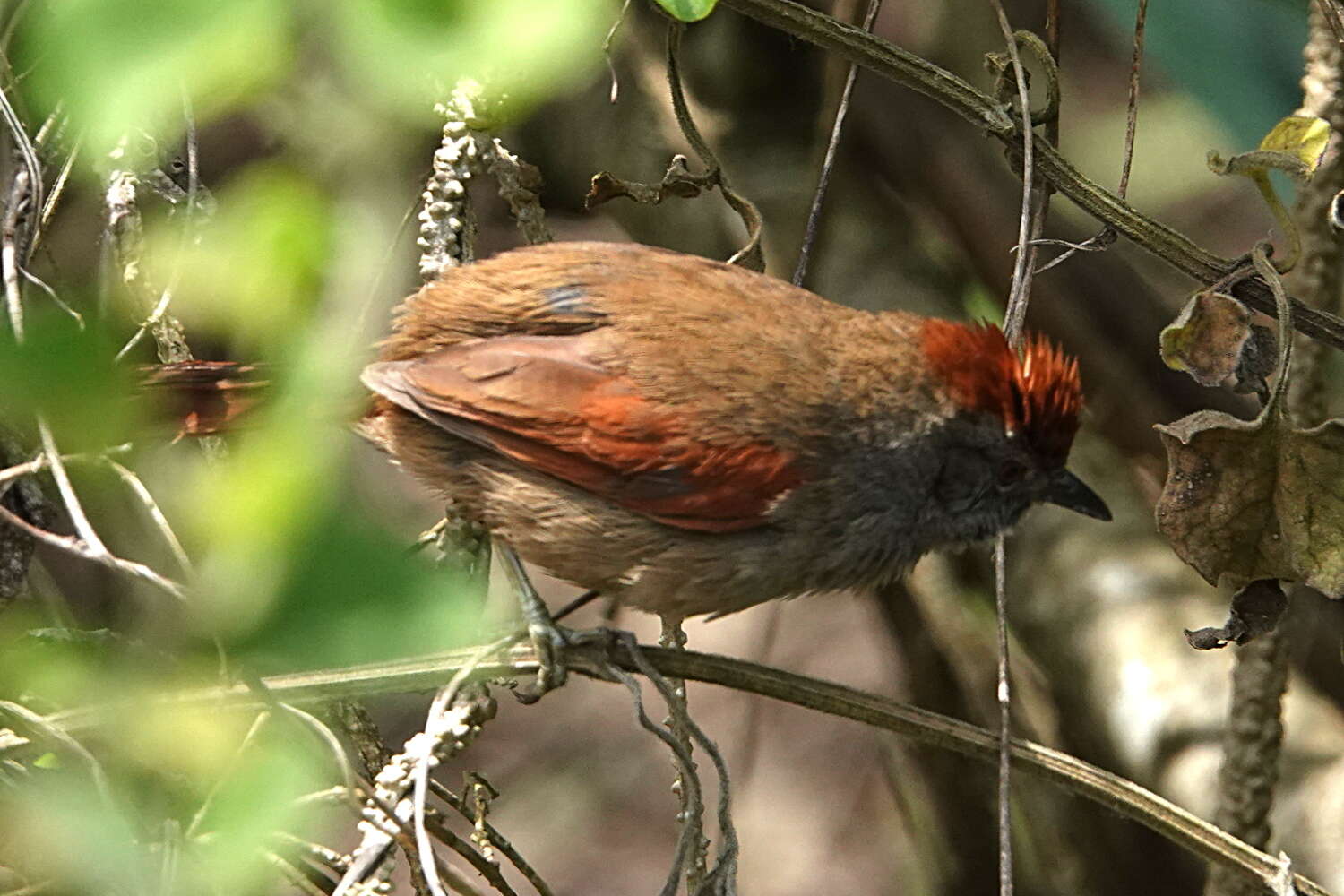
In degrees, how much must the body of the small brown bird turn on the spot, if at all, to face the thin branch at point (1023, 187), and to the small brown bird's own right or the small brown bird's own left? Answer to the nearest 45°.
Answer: approximately 45° to the small brown bird's own right

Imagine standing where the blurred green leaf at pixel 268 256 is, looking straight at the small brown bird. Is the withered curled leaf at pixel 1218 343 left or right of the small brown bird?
right

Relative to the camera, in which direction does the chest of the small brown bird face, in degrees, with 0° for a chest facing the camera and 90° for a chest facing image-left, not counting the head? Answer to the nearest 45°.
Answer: approximately 270°

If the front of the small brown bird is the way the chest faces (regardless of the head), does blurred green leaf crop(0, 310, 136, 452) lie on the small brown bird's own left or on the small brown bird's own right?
on the small brown bird's own right
